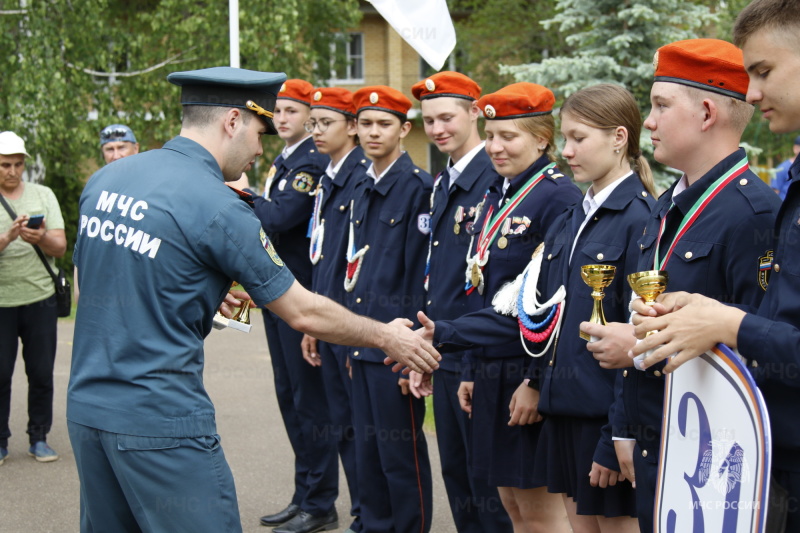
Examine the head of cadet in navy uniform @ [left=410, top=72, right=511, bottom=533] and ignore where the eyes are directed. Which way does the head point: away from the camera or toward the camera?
toward the camera

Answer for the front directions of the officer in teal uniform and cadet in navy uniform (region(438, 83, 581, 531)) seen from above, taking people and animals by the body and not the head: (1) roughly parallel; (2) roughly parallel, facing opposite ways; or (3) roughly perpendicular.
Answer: roughly parallel, facing opposite ways

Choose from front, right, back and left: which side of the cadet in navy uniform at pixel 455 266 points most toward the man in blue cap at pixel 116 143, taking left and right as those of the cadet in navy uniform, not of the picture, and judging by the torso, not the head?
right

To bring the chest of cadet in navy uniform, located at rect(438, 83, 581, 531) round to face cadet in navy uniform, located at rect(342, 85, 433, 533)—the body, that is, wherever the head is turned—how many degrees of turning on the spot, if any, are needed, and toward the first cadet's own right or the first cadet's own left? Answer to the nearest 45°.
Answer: approximately 90° to the first cadet's own right

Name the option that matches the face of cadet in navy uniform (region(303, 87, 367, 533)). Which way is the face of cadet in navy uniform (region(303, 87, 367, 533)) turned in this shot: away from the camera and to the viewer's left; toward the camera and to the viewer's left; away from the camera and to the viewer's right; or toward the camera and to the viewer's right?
toward the camera and to the viewer's left

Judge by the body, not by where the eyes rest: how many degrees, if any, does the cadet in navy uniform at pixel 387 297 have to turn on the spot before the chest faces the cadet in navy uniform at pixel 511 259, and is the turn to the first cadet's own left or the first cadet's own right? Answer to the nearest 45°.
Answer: approximately 90° to the first cadet's own left

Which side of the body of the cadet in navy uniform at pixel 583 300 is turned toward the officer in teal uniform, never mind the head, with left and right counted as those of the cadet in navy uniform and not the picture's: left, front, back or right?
front

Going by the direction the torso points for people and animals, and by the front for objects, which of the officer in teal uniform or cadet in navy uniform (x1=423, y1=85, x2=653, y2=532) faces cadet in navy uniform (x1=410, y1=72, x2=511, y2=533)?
the officer in teal uniform

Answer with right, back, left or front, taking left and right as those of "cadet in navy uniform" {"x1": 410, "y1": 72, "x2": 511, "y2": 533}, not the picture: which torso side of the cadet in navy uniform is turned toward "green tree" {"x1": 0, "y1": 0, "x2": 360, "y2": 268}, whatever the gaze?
right

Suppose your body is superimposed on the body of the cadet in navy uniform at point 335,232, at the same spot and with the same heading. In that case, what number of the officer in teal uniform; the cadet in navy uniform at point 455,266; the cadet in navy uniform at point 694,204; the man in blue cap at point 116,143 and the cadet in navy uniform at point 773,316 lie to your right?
1

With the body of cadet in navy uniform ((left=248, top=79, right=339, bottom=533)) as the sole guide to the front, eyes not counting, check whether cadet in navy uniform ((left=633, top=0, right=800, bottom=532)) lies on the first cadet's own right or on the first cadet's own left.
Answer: on the first cadet's own left

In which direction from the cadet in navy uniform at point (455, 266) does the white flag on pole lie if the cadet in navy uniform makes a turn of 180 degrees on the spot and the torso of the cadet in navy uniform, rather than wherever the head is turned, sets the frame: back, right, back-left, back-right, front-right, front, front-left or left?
front-left

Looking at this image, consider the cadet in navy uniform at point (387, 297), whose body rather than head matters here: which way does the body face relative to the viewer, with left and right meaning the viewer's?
facing the viewer and to the left of the viewer

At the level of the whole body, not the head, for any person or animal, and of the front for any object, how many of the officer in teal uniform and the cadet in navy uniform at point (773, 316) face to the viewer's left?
1

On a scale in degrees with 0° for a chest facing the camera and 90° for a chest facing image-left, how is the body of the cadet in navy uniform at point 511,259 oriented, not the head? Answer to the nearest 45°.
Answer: approximately 45°
